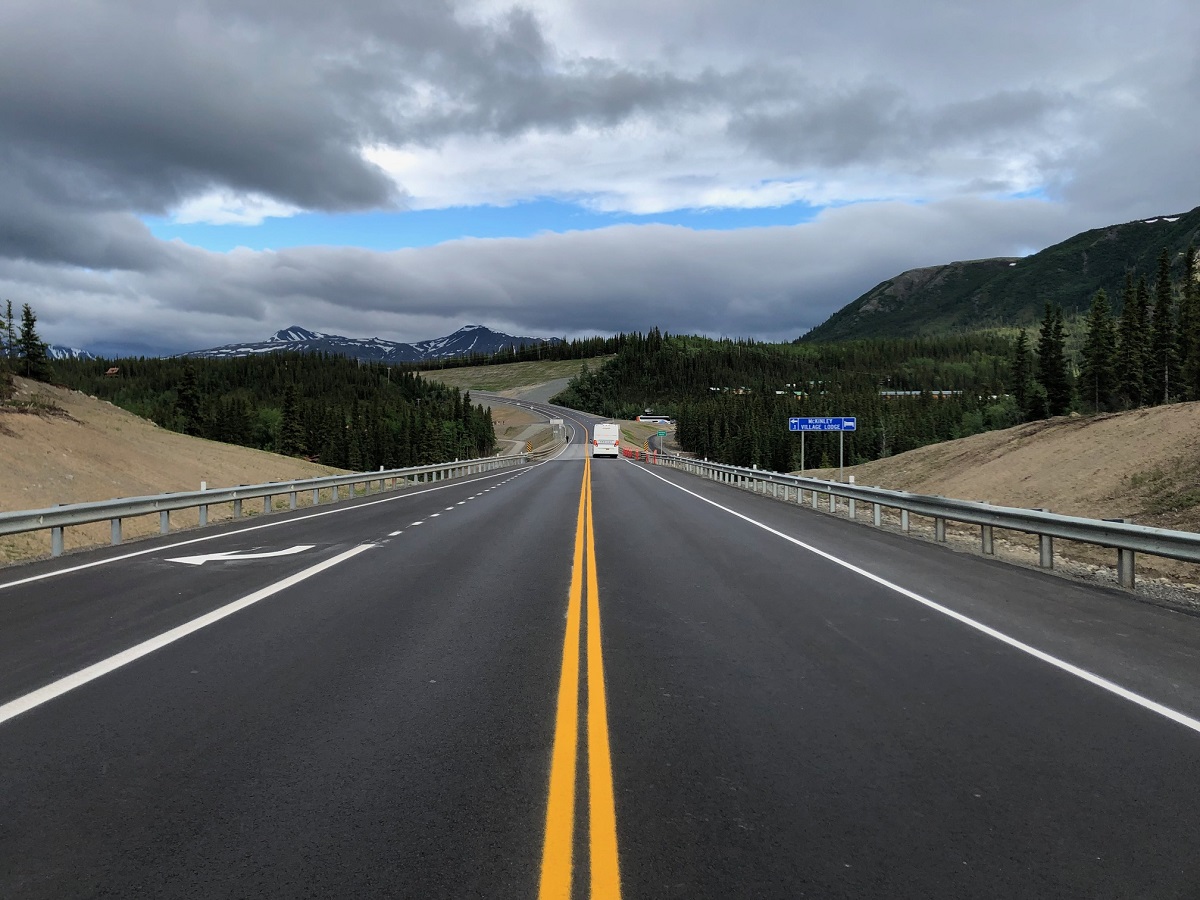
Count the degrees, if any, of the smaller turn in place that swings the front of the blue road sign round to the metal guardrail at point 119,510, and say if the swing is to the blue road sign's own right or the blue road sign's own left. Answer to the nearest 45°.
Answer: approximately 45° to the blue road sign's own right

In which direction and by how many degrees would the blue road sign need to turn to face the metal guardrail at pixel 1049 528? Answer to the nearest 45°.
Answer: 0° — it already faces it

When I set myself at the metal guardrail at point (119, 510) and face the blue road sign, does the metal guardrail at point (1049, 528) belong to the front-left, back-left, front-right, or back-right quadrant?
front-right

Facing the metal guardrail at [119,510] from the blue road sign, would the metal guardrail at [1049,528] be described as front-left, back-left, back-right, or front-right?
front-left

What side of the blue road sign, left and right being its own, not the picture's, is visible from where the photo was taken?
front
